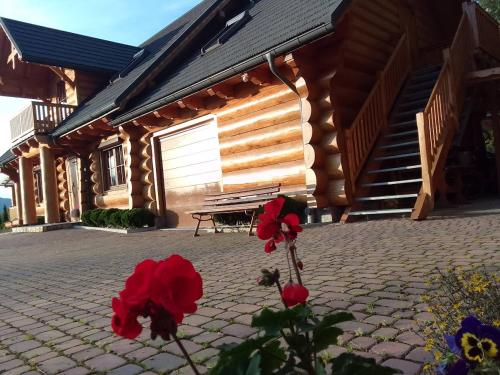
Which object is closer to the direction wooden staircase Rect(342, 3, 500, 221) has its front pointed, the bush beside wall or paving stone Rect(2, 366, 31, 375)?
the paving stone

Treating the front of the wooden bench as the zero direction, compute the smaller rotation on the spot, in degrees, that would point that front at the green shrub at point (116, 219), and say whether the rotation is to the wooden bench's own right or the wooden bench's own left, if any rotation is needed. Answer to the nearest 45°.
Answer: approximately 90° to the wooden bench's own right

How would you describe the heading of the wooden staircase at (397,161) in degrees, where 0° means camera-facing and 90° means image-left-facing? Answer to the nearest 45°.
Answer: approximately 0°

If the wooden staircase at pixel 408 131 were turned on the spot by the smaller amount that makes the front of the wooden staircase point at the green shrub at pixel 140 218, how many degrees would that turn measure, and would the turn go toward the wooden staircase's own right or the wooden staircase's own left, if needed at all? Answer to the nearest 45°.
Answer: approximately 90° to the wooden staircase's own right

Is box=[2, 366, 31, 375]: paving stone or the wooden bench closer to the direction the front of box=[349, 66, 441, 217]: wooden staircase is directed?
the paving stone

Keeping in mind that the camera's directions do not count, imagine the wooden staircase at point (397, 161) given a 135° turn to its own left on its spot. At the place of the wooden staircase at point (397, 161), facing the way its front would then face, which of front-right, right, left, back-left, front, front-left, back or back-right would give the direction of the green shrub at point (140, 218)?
back-left

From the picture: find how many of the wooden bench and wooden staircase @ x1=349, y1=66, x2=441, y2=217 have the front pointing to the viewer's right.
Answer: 0

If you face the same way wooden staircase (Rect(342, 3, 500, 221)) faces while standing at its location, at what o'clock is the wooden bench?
The wooden bench is roughly at 2 o'clock from the wooden staircase.

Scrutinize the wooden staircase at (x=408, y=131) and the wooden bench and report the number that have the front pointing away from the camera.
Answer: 0
